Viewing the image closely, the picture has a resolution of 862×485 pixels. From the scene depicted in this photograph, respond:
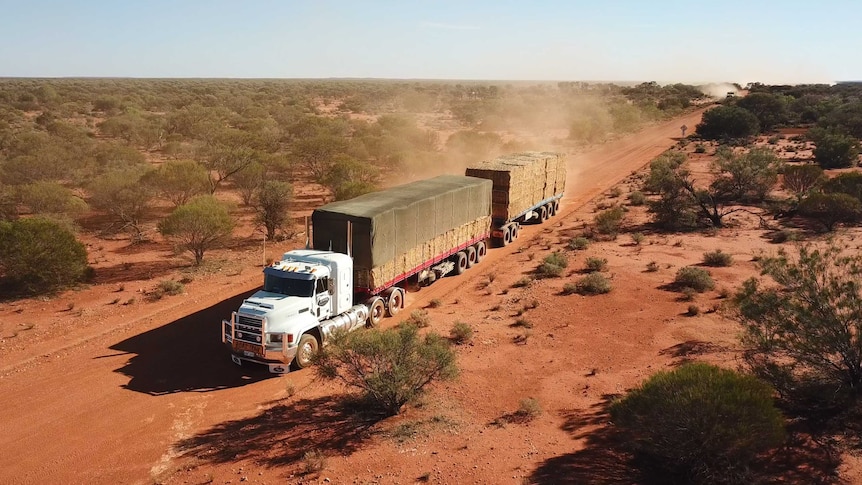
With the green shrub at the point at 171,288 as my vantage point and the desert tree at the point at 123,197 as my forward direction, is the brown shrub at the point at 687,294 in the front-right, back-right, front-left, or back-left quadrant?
back-right

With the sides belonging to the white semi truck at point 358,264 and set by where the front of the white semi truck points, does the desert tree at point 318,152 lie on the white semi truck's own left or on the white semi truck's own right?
on the white semi truck's own right

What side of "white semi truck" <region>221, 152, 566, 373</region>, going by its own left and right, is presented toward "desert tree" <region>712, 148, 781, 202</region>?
back

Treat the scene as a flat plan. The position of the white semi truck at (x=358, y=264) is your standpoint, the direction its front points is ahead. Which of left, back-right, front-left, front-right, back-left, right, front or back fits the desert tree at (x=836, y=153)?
back

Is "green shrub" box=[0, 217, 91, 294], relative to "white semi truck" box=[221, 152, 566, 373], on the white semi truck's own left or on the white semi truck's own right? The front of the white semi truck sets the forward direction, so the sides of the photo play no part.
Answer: on the white semi truck's own right

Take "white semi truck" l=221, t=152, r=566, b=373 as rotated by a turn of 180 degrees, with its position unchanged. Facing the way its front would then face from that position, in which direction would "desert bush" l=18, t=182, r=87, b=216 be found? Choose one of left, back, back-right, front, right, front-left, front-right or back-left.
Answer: left

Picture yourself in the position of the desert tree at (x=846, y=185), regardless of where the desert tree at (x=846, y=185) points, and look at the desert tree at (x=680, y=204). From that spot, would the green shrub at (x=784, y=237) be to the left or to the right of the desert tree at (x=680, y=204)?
left

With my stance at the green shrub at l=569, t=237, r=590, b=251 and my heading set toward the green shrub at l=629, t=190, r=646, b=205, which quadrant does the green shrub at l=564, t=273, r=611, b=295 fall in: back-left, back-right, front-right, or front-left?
back-right

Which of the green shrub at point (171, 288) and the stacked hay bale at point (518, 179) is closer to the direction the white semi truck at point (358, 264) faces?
the green shrub

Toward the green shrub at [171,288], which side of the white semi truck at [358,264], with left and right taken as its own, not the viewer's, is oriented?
right

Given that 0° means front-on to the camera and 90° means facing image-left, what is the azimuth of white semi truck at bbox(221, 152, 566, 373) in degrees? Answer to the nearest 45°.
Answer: approximately 45°
